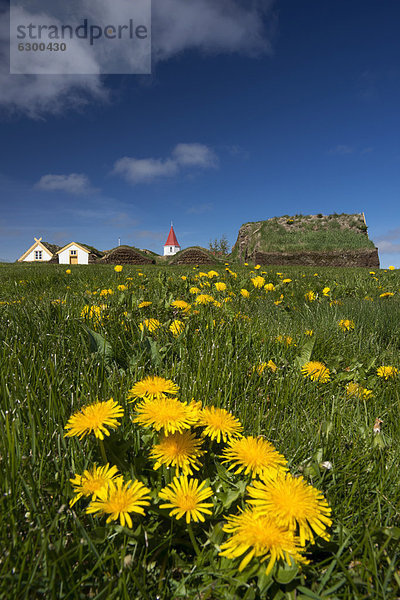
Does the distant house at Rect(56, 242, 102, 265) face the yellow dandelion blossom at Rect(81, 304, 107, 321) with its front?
yes

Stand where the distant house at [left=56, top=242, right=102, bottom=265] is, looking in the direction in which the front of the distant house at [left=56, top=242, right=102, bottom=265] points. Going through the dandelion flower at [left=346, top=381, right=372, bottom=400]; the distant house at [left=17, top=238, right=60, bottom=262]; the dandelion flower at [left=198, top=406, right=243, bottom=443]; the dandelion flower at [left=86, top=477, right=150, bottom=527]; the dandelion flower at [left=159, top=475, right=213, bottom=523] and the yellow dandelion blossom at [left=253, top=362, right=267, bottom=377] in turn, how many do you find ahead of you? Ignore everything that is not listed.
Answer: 5

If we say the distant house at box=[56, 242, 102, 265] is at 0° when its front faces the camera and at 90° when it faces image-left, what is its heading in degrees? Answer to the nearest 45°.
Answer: approximately 0°

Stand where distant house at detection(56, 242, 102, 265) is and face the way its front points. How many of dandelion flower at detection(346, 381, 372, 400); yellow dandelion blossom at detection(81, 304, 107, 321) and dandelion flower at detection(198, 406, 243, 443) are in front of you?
3

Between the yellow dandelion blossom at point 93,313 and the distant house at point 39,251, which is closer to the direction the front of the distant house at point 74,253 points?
the yellow dandelion blossom

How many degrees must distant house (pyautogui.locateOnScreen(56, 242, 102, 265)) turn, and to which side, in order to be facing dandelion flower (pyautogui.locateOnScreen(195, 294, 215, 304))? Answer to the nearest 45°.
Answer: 0° — it already faces it

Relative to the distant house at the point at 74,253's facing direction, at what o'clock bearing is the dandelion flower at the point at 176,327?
The dandelion flower is roughly at 12 o'clock from the distant house.

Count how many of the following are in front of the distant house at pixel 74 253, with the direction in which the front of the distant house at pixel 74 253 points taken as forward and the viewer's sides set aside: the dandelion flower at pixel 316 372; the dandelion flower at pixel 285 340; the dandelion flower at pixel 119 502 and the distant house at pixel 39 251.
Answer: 3

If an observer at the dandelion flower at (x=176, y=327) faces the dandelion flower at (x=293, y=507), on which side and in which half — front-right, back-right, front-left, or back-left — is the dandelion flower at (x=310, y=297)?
back-left

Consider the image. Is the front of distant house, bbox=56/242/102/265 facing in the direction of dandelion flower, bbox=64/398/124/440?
yes

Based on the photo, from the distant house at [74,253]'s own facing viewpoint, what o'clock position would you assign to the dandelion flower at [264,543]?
The dandelion flower is roughly at 12 o'clock from the distant house.
